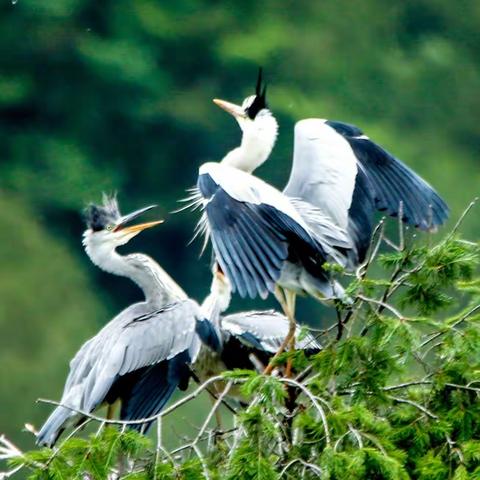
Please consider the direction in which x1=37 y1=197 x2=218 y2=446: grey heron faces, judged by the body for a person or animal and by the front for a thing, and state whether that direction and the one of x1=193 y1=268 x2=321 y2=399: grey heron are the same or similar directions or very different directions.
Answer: very different directions

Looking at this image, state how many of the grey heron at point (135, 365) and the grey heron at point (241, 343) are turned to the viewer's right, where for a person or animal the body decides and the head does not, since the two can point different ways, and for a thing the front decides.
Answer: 1

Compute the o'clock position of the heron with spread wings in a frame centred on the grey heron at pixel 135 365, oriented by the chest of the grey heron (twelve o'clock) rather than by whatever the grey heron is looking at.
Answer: The heron with spread wings is roughly at 12 o'clock from the grey heron.

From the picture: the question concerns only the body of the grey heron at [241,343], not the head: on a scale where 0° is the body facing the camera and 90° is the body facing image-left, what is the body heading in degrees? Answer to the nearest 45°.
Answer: approximately 90°

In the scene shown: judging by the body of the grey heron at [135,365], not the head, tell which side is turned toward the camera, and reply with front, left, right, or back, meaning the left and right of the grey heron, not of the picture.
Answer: right
